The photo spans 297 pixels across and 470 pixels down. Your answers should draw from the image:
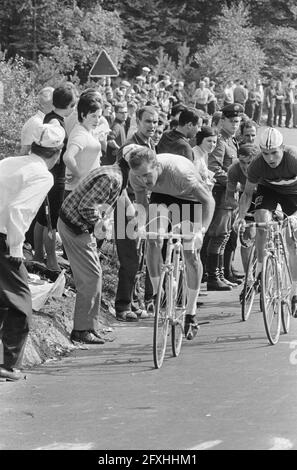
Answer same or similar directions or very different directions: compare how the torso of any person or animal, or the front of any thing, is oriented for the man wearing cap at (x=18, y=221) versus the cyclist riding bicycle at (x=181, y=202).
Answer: very different directions

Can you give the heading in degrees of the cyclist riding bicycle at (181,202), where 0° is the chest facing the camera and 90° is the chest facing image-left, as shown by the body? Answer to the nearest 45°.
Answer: approximately 45°

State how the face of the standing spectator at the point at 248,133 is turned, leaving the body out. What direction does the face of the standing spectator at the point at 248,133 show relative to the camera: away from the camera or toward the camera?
toward the camera

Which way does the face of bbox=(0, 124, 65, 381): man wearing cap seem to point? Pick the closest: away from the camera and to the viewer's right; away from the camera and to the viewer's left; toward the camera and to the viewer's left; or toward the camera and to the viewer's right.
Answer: away from the camera and to the viewer's right

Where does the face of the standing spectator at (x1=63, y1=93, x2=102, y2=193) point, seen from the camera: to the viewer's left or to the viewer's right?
to the viewer's right

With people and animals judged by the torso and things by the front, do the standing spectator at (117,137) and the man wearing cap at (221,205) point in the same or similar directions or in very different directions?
same or similar directions

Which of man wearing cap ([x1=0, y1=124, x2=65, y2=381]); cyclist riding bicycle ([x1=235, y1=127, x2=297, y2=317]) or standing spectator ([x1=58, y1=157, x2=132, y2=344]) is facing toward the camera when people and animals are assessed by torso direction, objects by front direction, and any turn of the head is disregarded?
the cyclist riding bicycle

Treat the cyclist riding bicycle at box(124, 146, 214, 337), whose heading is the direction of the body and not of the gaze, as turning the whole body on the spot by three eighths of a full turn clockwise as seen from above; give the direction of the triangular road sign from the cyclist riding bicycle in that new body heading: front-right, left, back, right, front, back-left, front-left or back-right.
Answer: front

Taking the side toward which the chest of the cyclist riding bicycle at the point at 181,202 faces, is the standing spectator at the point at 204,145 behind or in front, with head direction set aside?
behind

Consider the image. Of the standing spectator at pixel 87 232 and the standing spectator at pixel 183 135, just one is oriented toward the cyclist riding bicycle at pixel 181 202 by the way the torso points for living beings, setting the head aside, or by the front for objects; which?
the standing spectator at pixel 87 232

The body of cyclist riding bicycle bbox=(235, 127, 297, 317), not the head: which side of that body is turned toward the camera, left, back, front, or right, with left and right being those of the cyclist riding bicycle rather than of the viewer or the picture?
front

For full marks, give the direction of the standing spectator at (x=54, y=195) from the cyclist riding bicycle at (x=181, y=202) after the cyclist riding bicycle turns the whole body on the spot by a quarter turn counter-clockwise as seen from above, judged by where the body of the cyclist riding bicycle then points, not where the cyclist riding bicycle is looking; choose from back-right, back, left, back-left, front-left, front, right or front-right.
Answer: back

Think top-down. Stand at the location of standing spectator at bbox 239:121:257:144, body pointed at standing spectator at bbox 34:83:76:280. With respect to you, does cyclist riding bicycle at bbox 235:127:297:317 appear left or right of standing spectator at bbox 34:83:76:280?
left

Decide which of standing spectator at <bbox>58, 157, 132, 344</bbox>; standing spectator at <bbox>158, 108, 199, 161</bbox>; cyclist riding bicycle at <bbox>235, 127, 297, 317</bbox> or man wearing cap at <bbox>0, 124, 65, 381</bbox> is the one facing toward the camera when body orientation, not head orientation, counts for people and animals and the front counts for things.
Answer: the cyclist riding bicycle

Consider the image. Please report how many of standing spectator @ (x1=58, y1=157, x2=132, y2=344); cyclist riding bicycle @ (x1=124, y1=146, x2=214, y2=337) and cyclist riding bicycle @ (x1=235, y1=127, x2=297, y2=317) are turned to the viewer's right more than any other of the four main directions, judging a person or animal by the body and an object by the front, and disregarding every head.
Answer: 1
